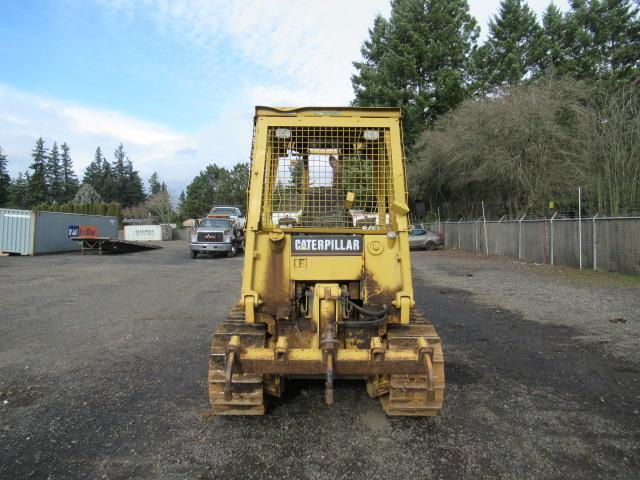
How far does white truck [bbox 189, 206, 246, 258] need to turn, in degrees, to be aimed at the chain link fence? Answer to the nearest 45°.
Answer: approximately 90° to its left

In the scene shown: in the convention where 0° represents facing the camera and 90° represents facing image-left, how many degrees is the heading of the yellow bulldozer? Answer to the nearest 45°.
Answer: approximately 180°

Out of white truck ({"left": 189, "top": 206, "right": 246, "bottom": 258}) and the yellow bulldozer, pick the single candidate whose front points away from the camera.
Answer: the yellow bulldozer

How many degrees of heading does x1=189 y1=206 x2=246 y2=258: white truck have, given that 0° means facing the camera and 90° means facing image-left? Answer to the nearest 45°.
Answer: approximately 45°

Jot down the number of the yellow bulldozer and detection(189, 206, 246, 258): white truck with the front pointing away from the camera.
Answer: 1

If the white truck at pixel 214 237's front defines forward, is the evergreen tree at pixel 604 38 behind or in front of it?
behind

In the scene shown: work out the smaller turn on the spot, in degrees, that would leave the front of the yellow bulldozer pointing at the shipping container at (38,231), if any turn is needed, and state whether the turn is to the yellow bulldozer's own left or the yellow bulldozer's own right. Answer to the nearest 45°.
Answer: approximately 45° to the yellow bulldozer's own left

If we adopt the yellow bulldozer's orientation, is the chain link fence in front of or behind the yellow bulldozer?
in front

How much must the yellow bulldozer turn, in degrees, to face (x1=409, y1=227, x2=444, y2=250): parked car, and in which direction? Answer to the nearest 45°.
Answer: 0° — it already faces it
